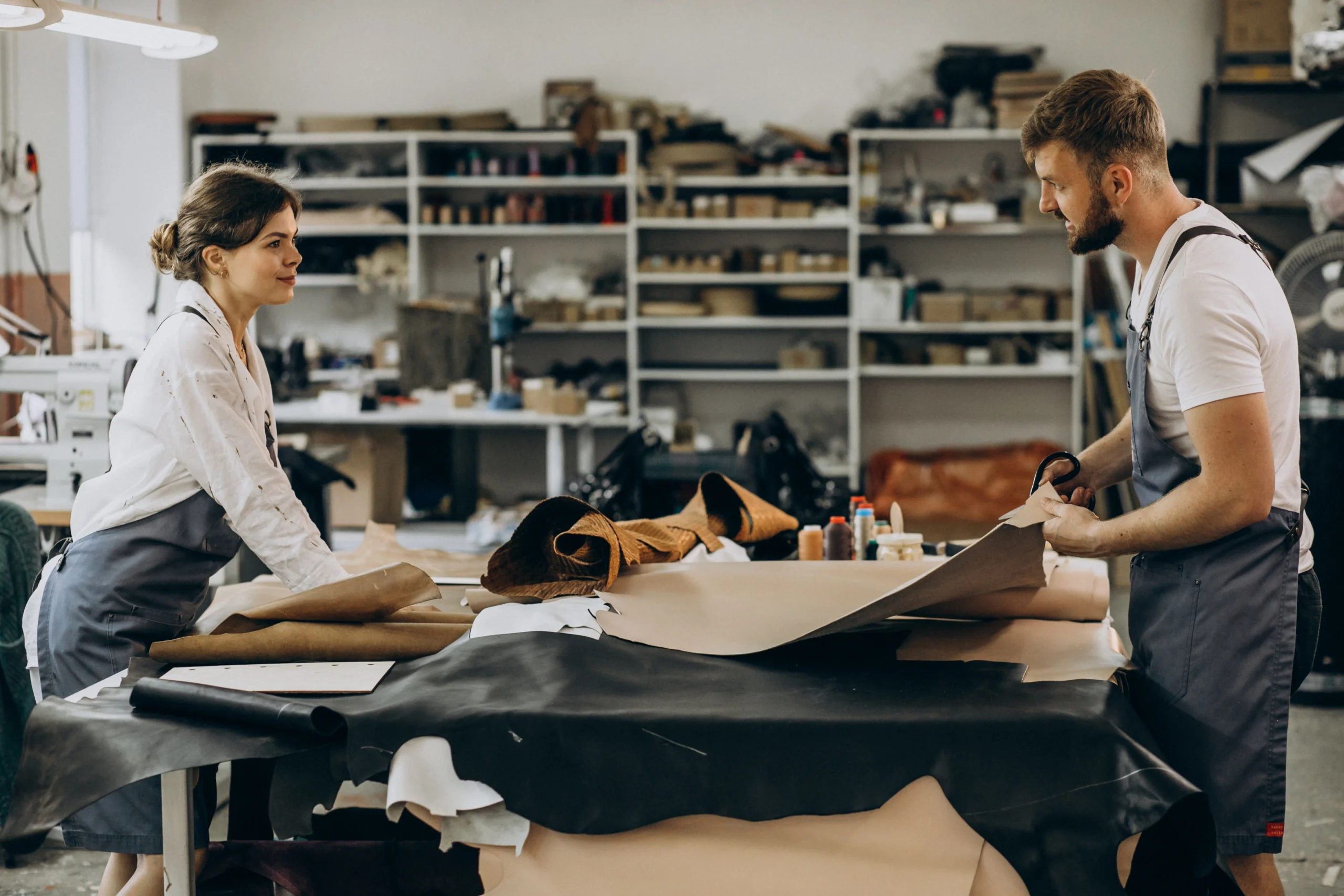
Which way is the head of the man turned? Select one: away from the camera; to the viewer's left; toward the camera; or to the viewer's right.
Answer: to the viewer's left

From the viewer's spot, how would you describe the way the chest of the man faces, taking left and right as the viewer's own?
facing to the left of the viewer

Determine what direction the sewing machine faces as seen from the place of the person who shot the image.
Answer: facing the viewer

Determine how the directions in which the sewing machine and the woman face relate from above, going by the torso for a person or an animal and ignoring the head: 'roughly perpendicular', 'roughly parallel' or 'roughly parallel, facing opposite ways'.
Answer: roughly perpendicular

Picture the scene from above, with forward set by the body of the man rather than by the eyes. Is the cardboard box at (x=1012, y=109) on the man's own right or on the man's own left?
on the man's own right

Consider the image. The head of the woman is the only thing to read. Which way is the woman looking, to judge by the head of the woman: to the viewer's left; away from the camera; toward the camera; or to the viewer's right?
to the viewer's right

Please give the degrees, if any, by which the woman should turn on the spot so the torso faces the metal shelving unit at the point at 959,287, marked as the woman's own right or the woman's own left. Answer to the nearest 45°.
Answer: approximately 45° to the woman's own left

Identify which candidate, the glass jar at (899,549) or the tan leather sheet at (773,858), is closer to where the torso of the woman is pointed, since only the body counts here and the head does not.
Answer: the glass jar

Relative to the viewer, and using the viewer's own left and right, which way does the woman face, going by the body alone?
facing to the right of the viewer
